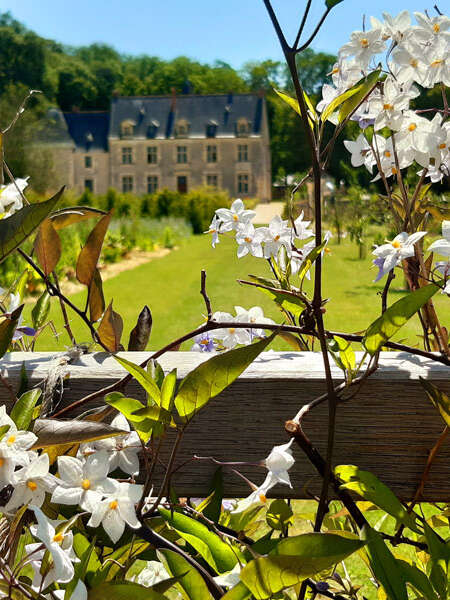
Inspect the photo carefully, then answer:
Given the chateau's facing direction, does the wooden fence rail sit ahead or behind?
ahead

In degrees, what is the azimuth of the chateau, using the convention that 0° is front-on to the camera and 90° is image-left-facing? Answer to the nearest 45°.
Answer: approximately 0°
